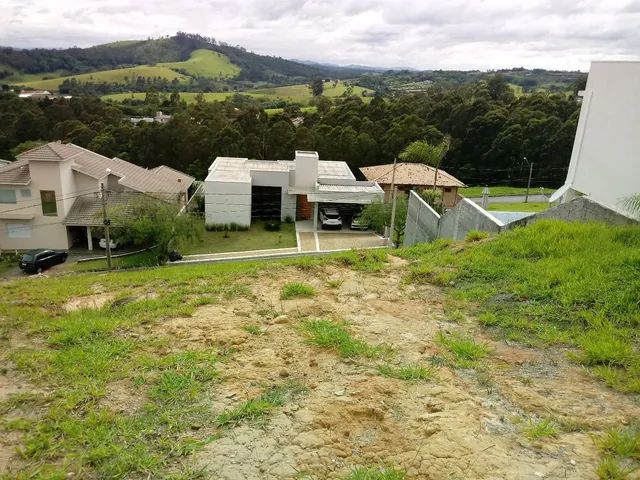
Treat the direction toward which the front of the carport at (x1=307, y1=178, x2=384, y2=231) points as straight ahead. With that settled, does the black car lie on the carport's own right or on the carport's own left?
on the carport's own right

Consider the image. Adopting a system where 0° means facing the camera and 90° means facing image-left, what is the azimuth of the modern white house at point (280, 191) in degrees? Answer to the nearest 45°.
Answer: approximately 0°

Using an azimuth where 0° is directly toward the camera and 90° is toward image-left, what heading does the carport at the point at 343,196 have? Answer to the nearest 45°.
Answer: approximately 0°

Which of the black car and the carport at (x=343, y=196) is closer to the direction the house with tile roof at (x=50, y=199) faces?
the black car

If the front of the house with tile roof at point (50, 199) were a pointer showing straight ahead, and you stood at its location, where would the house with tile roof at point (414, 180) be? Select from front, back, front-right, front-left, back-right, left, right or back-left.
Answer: left

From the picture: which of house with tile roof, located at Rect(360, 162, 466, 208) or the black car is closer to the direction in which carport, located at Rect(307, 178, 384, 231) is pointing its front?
the black car

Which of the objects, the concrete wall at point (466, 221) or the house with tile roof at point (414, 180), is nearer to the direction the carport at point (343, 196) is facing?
the concrete wall

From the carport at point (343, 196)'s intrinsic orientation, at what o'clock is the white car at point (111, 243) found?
The white car is roughly at 2 o'clock from the carport.

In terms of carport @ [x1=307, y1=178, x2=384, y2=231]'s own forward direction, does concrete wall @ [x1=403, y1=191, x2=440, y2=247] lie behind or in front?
in front
